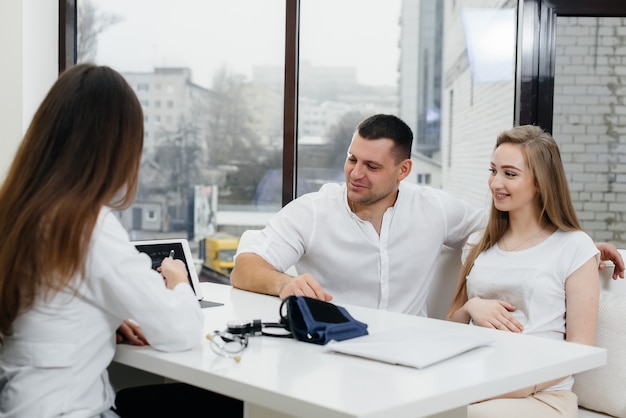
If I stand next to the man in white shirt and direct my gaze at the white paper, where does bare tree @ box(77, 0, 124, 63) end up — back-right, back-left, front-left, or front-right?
back-right

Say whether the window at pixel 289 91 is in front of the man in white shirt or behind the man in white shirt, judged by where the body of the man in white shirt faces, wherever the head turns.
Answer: behind

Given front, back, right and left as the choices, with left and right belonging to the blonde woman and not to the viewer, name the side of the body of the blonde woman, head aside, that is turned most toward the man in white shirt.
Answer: right

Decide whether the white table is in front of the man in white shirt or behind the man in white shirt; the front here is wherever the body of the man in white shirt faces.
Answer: in front

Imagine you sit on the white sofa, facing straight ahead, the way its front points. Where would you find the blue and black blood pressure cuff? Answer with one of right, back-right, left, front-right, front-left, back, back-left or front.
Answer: front

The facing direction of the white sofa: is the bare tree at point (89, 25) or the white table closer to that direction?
the white table

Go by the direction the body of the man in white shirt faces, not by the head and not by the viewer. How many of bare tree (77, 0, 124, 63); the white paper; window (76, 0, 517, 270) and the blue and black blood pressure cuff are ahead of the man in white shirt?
2

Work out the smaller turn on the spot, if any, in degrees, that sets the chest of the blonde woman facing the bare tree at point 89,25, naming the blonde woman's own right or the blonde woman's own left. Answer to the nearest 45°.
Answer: approximately 90° to the blonde woman's own right

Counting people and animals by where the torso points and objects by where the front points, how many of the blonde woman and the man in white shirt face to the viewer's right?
0

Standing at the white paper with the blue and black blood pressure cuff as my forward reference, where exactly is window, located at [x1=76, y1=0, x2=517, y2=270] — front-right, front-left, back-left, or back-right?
front-right

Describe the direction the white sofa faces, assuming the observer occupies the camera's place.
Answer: facing the viewer and to the left of the viewer

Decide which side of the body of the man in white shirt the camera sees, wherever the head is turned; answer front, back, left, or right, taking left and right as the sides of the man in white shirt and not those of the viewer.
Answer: front

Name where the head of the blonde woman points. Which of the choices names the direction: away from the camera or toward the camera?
toward the camera
